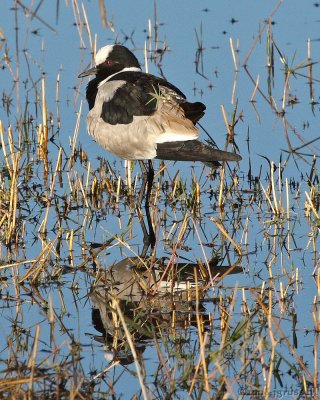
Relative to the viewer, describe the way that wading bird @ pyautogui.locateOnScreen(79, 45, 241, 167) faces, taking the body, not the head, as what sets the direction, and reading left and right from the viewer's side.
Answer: facing to the left of the viewer
